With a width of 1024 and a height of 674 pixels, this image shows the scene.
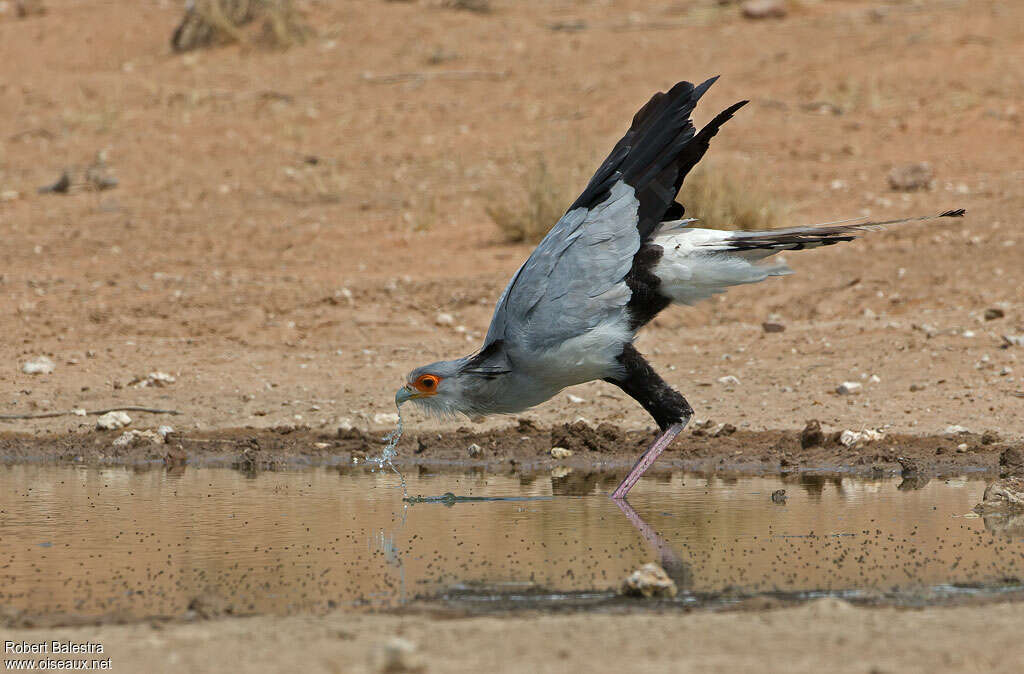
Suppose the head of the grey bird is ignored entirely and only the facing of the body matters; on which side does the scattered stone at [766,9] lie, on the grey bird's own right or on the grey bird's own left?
on the grey bird's own right

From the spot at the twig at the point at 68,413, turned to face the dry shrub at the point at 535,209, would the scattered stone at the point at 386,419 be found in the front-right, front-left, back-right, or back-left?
front-right

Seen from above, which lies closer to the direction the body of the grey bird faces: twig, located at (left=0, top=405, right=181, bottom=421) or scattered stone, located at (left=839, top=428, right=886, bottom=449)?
the twig

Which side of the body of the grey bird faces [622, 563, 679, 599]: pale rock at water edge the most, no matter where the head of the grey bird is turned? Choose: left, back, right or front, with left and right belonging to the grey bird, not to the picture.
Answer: left

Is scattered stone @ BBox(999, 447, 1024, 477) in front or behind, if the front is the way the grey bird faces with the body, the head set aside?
behind

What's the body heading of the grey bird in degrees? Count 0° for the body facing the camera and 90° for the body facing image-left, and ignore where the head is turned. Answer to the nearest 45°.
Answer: approximately 90°

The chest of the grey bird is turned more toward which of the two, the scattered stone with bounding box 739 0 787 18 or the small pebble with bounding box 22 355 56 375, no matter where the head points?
the small pebble

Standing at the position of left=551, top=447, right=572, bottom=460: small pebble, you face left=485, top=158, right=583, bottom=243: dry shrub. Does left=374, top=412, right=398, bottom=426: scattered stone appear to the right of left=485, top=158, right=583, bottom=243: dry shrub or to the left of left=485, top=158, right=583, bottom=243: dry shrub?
left

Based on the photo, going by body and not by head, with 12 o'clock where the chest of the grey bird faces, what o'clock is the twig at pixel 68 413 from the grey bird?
The twig is roughly at 1 o'clock from the grey bird.

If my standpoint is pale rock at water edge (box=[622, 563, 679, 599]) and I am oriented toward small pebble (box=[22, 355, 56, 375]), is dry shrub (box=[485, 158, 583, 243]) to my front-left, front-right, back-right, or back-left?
front-right

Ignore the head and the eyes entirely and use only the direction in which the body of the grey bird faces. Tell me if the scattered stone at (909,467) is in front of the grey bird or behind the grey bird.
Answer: behind

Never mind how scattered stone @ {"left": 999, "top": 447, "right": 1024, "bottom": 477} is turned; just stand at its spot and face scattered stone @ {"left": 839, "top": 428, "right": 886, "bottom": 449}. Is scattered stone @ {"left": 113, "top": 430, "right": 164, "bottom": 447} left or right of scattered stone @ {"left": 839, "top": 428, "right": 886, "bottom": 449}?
left

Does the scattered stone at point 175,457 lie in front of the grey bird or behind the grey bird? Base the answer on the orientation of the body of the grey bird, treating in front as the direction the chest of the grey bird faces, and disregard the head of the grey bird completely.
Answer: in front

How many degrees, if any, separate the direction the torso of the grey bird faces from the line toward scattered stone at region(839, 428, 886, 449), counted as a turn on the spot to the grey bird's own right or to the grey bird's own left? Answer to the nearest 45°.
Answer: approximately 135° to the grey bird's own right

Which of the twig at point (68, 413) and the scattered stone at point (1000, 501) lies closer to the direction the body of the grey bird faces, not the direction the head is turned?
the twig

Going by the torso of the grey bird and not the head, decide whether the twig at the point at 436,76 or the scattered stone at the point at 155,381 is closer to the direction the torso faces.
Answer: the scattered stone
